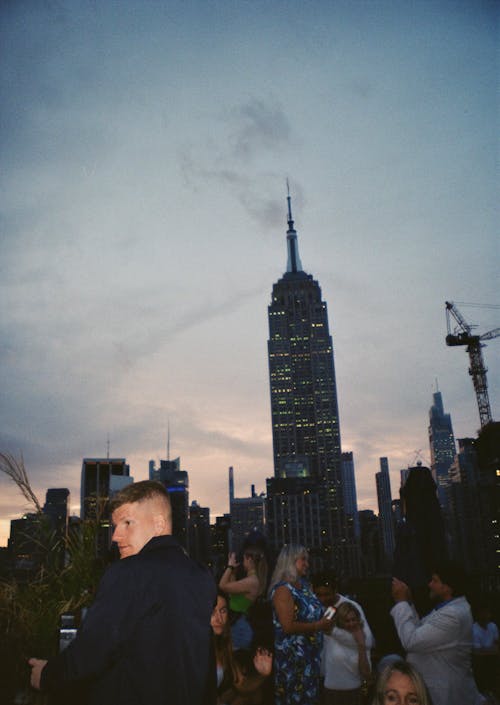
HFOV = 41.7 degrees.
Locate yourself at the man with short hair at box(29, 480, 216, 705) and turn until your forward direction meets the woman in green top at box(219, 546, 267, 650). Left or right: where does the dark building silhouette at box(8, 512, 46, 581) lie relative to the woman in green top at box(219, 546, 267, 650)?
left

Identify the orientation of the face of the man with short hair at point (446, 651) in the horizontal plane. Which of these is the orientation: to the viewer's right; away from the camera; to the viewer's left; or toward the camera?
to the viewer's left

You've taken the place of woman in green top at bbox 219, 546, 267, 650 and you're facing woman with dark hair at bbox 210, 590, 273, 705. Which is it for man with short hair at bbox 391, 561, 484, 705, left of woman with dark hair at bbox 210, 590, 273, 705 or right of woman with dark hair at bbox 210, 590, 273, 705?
left

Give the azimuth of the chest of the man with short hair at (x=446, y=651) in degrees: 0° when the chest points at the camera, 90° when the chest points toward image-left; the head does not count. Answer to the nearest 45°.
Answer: approximately 90°

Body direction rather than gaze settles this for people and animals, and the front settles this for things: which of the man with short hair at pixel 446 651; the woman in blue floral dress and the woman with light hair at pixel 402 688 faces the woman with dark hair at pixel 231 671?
the man with short hair

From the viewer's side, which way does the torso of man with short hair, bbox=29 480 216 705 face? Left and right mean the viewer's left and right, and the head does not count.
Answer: facing away from the viewer and to the left of the viewer

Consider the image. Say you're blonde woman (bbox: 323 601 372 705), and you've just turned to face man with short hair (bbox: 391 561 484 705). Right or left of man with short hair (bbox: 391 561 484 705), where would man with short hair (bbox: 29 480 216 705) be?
right

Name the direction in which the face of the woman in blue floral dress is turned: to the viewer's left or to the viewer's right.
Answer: to the viewer's right

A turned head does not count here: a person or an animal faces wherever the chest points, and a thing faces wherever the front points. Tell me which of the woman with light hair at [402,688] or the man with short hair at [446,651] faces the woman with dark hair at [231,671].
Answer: the man with short hair

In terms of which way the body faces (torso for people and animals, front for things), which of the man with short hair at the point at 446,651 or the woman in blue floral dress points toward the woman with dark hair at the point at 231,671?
the man with short hair
